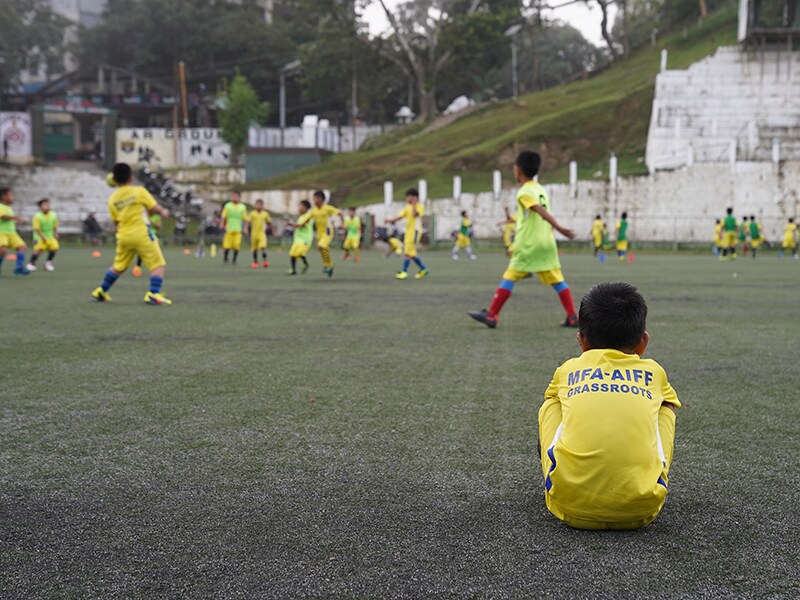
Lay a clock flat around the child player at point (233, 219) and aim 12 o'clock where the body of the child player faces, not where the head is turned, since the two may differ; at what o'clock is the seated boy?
The seated boy is roughly at 12 o'clock from the child player.

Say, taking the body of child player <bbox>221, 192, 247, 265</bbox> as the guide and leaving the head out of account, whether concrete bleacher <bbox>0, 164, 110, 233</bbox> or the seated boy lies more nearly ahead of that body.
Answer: the seated boy

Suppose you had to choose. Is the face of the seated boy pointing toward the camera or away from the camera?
away from the camera

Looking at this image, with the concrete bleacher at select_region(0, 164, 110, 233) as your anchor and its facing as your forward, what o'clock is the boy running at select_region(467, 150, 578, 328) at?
The boy running is roughly at 12 o'clock from the concrete bleacher.

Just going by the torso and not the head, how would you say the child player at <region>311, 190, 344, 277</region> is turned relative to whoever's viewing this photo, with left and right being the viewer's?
facing the viewer and to the left of the viewer

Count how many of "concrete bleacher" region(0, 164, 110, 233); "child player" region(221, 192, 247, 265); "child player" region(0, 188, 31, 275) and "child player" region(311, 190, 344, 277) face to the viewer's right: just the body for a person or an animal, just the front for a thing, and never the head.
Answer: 1

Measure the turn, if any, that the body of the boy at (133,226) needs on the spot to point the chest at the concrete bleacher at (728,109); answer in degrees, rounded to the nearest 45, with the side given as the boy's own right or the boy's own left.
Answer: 0° — they already face it

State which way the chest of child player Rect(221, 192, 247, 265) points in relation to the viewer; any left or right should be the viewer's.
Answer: facing the viewer

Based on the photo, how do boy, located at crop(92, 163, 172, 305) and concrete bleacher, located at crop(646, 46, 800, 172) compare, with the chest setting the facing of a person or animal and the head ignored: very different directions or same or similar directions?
very different directions

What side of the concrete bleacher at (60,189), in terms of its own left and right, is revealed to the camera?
front

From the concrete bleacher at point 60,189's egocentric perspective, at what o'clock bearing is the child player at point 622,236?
The child player is roughly at 11 o'clock from the concrete bleacher.

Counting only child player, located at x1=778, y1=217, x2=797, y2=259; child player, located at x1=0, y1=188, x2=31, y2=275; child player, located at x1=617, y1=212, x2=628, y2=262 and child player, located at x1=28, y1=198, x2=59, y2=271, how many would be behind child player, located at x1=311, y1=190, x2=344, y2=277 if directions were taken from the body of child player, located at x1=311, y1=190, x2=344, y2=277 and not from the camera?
2

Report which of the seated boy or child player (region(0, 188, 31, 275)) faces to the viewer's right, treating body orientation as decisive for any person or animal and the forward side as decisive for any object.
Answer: the child player
